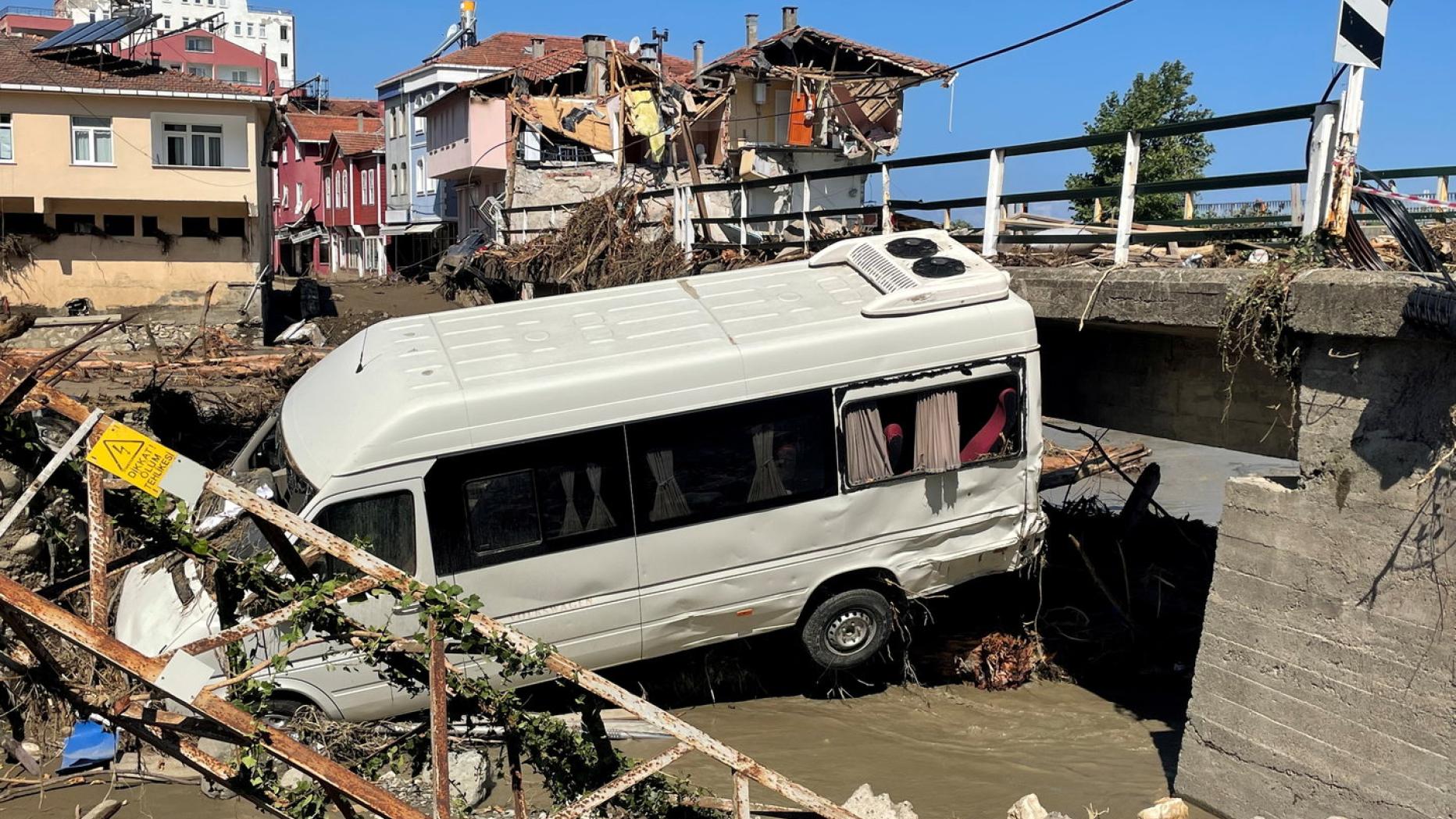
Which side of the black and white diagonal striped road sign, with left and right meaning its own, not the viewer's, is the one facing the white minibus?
right

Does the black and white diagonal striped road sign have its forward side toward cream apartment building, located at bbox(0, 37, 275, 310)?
no

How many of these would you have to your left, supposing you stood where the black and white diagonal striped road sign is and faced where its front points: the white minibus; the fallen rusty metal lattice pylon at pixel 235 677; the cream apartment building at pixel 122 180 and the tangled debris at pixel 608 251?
0

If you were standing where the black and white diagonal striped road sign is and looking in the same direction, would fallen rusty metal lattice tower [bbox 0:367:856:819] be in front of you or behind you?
in front

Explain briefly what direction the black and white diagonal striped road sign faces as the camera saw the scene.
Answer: facing the viewer

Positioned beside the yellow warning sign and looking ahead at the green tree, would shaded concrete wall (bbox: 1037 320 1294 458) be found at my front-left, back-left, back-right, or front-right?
front-right

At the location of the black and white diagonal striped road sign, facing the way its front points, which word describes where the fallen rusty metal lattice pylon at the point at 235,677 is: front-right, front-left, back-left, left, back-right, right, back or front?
front-right

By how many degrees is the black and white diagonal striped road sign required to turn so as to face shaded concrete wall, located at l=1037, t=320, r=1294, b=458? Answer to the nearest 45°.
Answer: approximately 135° to its right

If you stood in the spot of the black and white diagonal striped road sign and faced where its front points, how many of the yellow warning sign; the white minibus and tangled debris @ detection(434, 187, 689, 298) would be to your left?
0

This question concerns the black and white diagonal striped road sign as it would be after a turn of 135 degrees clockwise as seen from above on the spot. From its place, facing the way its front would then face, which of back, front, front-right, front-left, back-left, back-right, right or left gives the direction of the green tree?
front-right

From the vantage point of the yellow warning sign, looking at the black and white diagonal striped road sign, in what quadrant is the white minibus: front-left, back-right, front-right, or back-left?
front-left

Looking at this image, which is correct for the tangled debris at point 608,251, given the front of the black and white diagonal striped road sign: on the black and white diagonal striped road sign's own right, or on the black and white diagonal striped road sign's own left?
on the black and white diagonal striped road sign's own right
